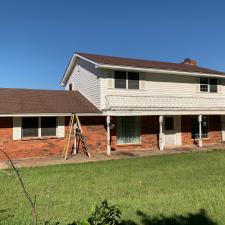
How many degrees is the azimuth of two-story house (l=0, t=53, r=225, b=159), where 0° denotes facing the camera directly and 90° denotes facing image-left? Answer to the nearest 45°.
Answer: approximately 315°

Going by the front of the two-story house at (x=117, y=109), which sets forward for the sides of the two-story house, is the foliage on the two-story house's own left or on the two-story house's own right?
on the two-story house's own right
